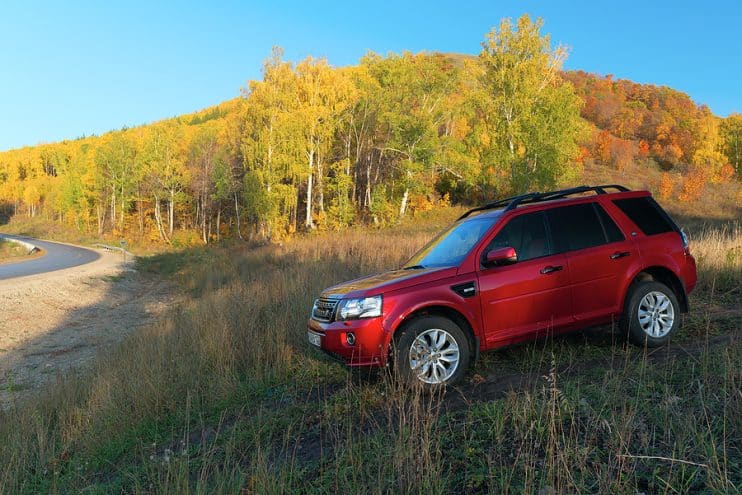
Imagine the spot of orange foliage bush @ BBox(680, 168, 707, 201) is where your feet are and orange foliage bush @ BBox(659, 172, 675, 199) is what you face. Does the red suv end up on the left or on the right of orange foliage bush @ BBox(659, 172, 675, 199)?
left

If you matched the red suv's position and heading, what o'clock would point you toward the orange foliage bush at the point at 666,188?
The orange foliage bush is roughly at 5 o'clock from the red suv.

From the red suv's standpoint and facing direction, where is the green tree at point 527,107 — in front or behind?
behind

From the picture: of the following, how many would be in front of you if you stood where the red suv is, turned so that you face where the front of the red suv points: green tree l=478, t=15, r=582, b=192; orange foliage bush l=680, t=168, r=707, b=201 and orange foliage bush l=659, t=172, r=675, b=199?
0

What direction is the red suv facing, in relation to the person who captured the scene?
facing the viewer and to the left of the viewer

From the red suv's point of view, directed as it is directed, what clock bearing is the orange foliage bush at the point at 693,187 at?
The orange foliage bush is roughly at 5 o'clock from the red suv.
